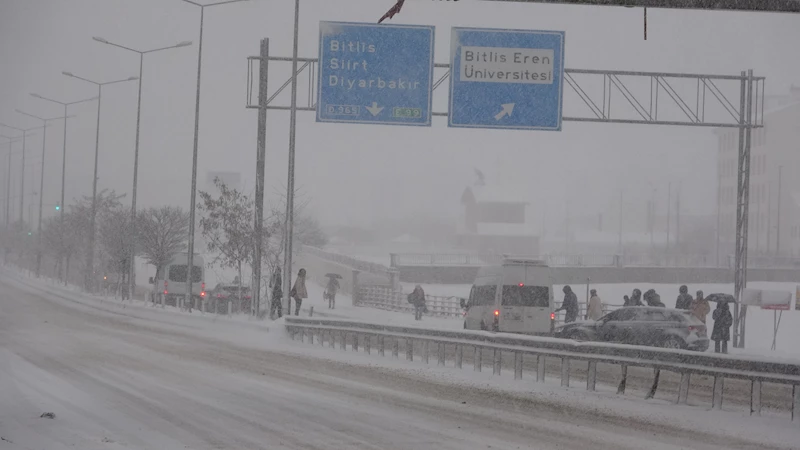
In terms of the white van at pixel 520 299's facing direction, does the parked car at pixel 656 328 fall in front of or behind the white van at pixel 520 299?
behind

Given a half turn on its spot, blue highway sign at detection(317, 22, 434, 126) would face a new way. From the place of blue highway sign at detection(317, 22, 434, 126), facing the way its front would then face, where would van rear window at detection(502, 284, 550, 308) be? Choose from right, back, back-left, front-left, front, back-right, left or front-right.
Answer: front-right

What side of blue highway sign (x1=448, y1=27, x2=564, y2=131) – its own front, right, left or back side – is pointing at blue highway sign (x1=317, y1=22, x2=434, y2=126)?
right

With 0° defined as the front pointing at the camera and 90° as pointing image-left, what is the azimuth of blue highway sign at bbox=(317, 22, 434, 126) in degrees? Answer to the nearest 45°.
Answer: approximately 0°

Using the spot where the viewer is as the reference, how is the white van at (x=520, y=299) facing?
facing away from the viewer and to the left of the viewer

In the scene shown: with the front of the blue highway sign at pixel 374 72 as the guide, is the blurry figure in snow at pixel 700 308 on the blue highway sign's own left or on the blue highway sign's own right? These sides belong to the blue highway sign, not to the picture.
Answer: on the blue highway sign's own left

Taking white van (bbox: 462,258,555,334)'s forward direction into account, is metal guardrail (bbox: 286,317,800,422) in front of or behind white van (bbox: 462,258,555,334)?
behind

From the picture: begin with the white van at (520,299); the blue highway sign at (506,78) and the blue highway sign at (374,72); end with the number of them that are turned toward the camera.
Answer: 2

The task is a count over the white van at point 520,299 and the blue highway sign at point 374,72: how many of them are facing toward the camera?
1

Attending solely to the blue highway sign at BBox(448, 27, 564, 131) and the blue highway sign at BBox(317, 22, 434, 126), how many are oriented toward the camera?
2

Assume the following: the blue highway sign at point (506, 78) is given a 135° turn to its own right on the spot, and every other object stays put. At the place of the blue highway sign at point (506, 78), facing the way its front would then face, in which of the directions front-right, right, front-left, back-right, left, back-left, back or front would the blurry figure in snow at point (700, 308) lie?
right
